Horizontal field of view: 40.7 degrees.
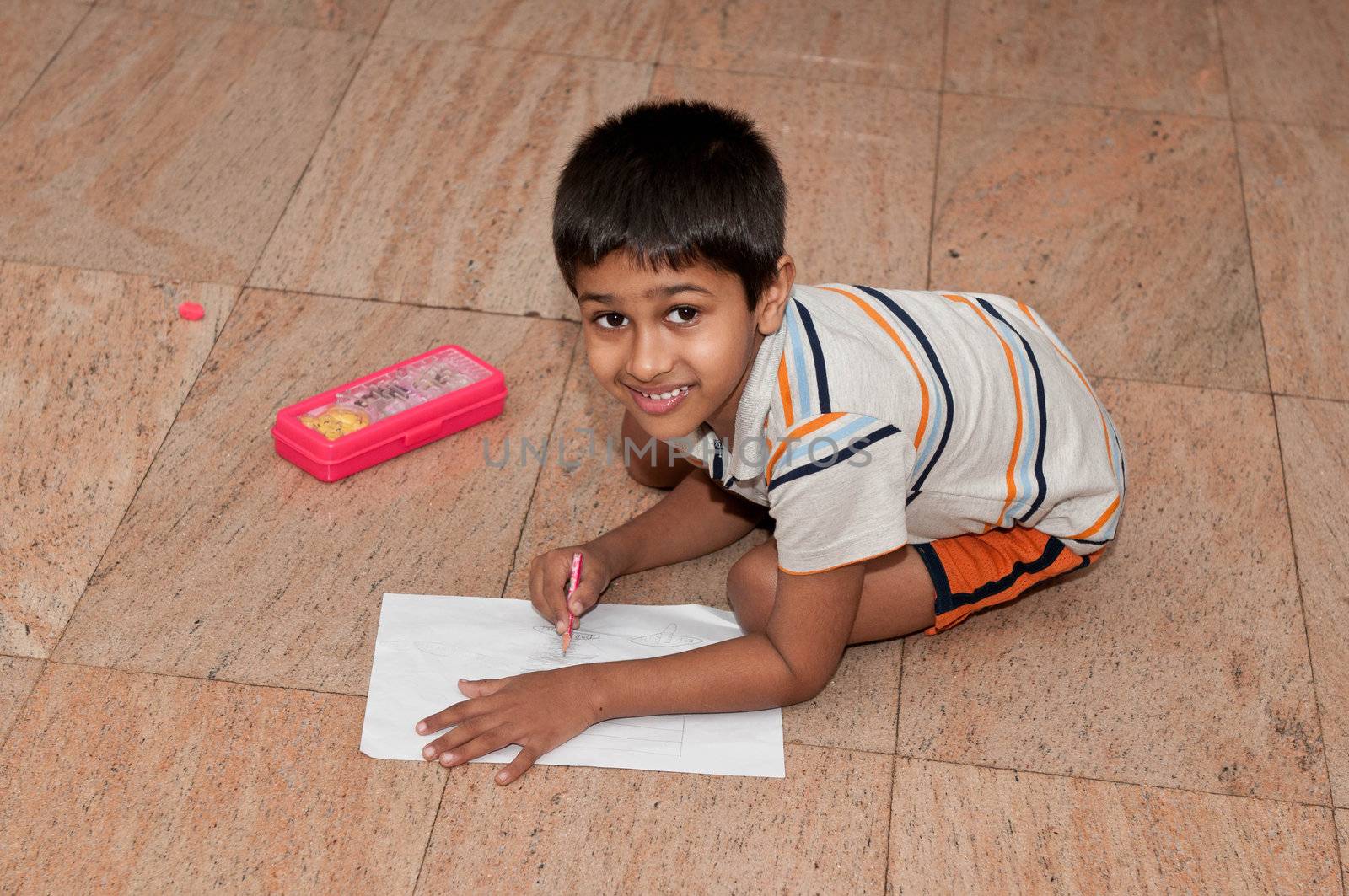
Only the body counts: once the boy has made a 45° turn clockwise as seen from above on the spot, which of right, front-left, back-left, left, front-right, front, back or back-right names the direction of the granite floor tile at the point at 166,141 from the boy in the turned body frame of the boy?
front-right

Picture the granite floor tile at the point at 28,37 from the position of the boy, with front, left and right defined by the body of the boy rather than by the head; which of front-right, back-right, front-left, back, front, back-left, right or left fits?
right

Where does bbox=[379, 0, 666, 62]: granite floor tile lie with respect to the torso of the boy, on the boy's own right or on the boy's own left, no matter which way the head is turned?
on the boy's own right

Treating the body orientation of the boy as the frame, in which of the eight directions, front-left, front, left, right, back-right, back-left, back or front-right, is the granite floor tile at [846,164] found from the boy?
back-right

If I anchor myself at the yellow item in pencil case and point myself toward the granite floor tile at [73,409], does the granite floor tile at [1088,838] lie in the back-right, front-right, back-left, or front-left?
back-left

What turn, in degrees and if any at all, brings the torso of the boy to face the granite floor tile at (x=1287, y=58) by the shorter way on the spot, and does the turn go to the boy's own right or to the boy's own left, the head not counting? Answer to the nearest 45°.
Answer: approximately 180°

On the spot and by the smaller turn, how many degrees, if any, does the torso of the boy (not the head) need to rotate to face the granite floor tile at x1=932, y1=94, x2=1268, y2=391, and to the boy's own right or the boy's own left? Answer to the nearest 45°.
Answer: approximately 180°

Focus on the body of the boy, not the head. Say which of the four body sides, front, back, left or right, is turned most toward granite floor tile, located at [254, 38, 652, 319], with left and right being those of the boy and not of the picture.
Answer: right

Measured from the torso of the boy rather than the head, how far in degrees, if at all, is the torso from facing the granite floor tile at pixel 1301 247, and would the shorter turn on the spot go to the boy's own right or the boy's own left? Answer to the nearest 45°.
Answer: approximately 180°

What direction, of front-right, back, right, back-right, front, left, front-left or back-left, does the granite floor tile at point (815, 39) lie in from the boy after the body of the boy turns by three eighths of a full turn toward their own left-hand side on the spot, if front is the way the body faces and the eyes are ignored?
left

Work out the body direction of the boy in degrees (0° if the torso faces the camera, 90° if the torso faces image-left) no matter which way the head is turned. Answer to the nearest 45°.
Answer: approximately 45°
